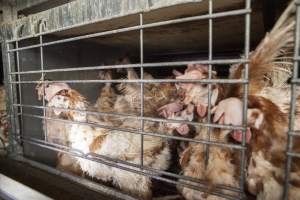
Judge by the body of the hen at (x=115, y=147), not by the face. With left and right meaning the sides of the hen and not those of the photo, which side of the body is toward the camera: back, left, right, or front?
left

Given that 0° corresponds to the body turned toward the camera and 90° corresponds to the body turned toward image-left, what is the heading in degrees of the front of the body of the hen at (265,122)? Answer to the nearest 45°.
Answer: approximately 45°

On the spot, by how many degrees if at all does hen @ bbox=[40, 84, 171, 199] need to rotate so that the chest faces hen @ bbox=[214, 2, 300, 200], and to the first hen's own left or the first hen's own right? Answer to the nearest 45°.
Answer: approximately 135° to the first hen's own left

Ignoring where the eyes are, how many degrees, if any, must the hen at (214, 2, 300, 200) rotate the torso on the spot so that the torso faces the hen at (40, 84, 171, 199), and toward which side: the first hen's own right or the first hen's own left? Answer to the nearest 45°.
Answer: approximately 45° to the first hen's own right
